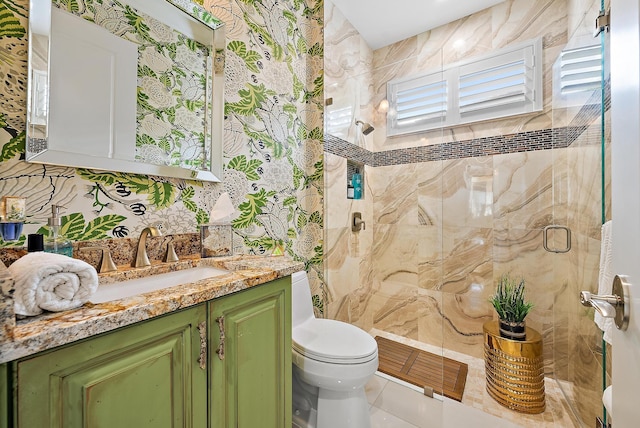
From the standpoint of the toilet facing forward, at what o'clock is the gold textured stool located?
The gold textured stool is roughly at 10 o'clock from the toilet.

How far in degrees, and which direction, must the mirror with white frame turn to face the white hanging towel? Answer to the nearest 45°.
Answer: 0° — it already faces it

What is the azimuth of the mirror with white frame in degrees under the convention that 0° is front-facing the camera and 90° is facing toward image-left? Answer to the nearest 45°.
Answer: approximately 315°
